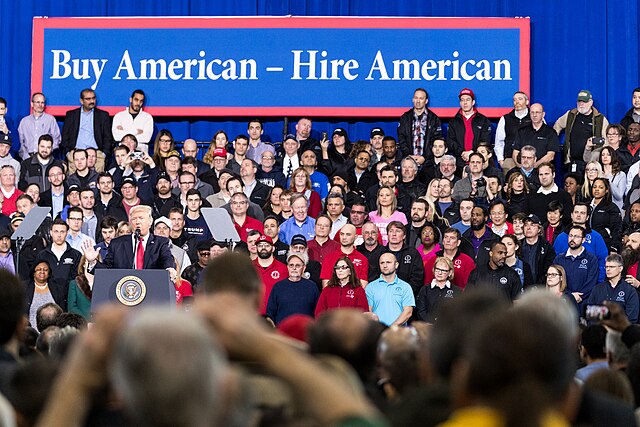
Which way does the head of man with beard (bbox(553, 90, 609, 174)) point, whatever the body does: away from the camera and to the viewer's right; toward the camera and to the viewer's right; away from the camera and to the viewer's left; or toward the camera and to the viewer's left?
toward the camera and to the viewer's left

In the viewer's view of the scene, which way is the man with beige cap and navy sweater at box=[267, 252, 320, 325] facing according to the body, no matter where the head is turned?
toward the camera

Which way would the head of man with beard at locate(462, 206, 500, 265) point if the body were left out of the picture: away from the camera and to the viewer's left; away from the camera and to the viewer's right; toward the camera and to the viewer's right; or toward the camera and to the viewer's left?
toward the camera and to the viewer's left

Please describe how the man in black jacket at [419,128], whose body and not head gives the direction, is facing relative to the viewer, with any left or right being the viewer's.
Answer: facing the viewer

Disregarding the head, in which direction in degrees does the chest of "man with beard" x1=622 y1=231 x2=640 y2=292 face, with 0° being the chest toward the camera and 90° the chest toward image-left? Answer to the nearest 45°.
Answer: approximately 45°

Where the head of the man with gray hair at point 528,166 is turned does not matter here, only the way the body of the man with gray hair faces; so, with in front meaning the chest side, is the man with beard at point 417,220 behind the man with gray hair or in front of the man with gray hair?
in front

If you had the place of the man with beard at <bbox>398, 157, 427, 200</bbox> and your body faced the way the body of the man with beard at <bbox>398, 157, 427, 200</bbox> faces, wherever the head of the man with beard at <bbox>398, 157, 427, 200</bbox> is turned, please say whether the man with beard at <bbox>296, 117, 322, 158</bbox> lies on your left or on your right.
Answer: on your right

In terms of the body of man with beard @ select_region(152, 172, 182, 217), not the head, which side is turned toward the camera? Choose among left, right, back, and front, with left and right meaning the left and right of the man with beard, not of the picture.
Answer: front

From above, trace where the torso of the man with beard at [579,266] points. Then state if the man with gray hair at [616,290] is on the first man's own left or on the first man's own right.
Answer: on the first man's own left

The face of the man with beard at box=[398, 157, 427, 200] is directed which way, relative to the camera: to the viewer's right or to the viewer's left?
to the viewer's left

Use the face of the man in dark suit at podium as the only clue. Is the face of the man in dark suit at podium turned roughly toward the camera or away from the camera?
toward the camera

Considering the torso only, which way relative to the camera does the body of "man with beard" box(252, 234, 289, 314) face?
toward the camera

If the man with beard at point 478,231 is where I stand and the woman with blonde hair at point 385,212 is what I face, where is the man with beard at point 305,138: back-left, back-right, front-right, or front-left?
front-right

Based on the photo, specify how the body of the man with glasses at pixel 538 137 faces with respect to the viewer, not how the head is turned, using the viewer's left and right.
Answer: facing the viewer and to the left of the viewer
